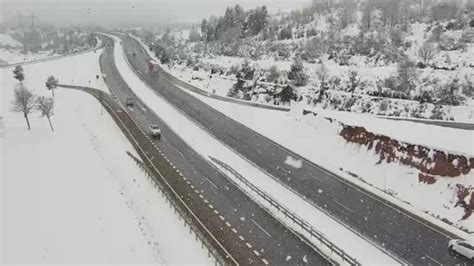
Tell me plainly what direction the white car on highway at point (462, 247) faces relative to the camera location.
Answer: facing away from the viewer and to the left of the viewer

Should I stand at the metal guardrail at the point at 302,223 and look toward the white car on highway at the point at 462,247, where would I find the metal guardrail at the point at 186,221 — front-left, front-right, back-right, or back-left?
back-right

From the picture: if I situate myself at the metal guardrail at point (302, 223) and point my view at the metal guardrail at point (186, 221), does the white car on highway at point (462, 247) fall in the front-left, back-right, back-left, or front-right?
back-left

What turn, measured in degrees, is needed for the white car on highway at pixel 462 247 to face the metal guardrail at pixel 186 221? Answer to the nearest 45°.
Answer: approximately 45° to its left

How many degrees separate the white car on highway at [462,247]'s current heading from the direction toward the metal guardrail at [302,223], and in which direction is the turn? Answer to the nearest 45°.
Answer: approximately 45° to its left
